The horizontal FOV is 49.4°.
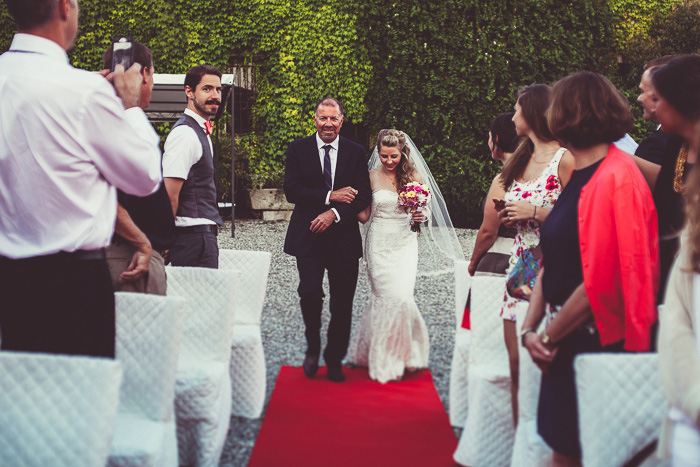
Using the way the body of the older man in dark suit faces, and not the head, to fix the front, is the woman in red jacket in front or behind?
in front

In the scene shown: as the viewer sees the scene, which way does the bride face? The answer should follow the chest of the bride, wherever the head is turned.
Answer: toward the camera

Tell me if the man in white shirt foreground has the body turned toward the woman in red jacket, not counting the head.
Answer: no

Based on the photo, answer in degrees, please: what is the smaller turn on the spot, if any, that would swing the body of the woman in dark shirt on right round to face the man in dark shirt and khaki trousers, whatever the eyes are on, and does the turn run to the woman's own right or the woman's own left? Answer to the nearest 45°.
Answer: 0° — they already face them

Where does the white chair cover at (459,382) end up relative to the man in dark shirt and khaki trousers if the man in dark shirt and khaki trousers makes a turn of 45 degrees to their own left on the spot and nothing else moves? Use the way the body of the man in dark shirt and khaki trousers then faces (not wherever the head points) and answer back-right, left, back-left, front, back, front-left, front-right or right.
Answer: front-right

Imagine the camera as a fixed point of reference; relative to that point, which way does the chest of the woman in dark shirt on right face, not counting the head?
to the viewer's left

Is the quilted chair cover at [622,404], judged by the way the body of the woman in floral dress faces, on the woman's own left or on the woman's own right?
on the woman's own left

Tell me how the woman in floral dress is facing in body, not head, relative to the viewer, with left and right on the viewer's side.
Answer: facing the viewer and to the left of the viewer

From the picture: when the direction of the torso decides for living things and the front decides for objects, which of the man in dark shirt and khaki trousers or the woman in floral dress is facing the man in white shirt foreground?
the woman in floral dress

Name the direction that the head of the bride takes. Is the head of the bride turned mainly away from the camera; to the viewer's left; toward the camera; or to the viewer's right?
toward the camera

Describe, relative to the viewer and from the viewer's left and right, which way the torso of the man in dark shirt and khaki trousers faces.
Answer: facing to the right of the viewer

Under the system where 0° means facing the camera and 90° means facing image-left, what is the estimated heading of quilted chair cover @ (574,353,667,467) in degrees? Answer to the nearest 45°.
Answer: approximately 0°

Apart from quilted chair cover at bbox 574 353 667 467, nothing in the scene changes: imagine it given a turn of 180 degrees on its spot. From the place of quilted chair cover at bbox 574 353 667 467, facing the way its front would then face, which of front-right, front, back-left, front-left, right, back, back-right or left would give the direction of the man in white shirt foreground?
left

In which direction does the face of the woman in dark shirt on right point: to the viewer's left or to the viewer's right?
to the viewer's left

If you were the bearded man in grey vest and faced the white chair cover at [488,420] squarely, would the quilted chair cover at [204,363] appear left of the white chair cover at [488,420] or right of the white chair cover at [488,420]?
right

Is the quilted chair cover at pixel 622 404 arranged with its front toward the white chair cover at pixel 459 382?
no

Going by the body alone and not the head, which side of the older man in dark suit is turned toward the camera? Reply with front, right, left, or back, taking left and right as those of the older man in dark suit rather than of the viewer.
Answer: front

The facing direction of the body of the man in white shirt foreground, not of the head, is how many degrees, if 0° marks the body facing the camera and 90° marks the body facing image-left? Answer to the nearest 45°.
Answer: approximately 225°

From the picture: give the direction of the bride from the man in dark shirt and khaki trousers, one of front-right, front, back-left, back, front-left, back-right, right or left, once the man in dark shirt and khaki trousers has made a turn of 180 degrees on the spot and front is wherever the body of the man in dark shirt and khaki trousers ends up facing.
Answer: back-right

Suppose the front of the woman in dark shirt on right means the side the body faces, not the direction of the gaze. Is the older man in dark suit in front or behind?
in front
